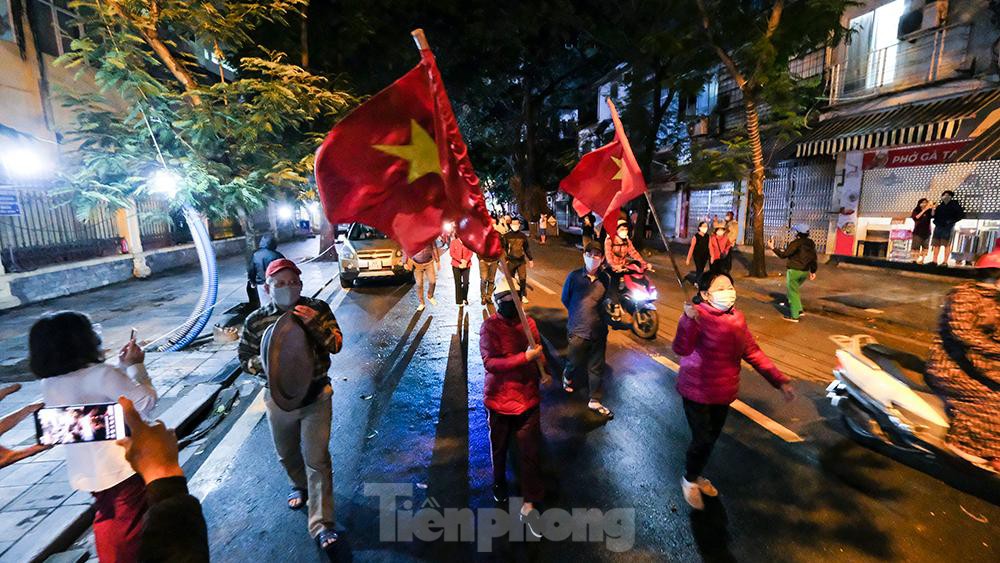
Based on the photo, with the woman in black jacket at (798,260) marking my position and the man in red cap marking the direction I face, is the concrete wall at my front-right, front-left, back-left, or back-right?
front-right

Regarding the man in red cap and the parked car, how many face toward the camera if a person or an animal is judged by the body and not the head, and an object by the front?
2

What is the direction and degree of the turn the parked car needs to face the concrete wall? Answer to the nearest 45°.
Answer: approximately 90° to its right

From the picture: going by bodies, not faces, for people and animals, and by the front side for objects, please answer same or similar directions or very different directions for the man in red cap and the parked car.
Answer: same or similar directions

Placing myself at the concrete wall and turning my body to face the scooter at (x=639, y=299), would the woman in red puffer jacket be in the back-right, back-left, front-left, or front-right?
front-right

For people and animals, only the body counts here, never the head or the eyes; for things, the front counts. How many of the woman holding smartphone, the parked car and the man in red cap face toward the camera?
2

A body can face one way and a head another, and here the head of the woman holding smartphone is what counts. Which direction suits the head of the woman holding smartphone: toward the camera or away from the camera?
away from the camera

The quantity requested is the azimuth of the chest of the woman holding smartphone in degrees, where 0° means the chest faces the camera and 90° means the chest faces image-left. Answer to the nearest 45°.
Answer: approximately 225°

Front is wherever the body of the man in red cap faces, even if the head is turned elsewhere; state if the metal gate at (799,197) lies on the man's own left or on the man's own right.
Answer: on the man's own left

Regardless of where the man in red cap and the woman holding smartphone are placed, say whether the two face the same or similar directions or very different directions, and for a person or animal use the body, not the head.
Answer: very different directions

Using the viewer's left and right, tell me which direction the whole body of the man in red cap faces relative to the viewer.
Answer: facing the viewer

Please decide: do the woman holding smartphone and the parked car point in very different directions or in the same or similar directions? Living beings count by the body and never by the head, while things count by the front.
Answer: very different directions

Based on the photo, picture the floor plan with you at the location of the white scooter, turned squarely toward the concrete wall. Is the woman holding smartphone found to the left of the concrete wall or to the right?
left

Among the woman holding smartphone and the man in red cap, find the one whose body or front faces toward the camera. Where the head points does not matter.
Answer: the man in red cap

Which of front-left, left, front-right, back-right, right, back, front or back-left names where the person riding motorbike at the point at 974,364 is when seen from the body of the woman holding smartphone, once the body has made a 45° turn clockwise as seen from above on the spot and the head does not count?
front-right

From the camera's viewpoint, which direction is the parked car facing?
toward the camera

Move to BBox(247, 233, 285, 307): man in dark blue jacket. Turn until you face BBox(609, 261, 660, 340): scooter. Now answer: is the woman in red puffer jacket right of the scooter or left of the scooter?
right

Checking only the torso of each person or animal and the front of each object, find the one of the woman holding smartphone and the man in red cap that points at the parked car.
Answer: the woman holding smartphone

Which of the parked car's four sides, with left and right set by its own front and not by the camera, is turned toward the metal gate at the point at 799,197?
left
